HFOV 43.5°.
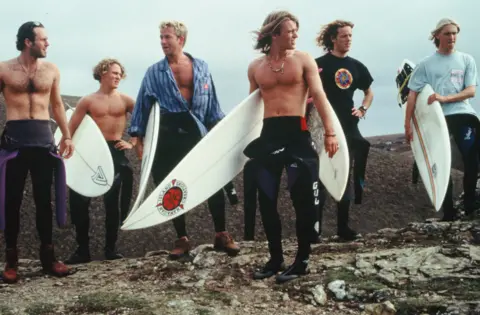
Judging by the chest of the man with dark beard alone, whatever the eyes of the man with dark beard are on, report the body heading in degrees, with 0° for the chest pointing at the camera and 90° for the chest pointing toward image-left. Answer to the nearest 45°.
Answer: approximately 0°

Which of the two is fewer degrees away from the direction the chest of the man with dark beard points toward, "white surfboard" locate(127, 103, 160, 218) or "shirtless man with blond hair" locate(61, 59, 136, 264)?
the white surfboard

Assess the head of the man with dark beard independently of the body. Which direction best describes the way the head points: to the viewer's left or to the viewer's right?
to the viewer's right

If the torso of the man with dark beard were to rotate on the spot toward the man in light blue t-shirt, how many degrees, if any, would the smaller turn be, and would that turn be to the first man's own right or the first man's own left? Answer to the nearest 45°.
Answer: approximately 90° to the first man's own left

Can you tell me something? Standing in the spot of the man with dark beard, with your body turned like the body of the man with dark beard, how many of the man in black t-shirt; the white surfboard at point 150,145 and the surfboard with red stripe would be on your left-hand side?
3

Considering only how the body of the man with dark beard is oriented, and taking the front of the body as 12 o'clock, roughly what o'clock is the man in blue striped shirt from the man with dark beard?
The man in blue striped shirt is roughly at 9 o'clock from the man with dark beard.

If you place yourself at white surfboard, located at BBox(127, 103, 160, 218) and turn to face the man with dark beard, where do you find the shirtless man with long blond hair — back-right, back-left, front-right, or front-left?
back-left

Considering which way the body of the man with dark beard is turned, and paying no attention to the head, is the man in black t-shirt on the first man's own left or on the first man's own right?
on the first man's own left
